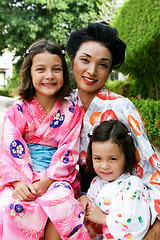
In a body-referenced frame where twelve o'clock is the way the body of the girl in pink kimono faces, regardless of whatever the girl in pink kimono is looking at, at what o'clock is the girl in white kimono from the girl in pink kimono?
The girl in white kimono is roughly at 10 o'clock from the girl in pink kimono.

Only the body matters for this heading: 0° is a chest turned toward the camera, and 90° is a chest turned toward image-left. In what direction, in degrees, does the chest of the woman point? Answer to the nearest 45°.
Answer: approximately 45°

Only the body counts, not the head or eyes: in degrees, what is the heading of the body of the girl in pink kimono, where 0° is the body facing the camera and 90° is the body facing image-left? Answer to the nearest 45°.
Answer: approximately 0°

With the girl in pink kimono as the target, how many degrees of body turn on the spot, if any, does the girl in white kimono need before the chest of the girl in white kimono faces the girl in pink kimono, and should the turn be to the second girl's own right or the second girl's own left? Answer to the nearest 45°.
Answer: approximately 45° to the second girl's own right

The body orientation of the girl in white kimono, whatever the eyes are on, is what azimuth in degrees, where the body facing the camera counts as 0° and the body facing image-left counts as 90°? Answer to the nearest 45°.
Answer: approximately 45°
